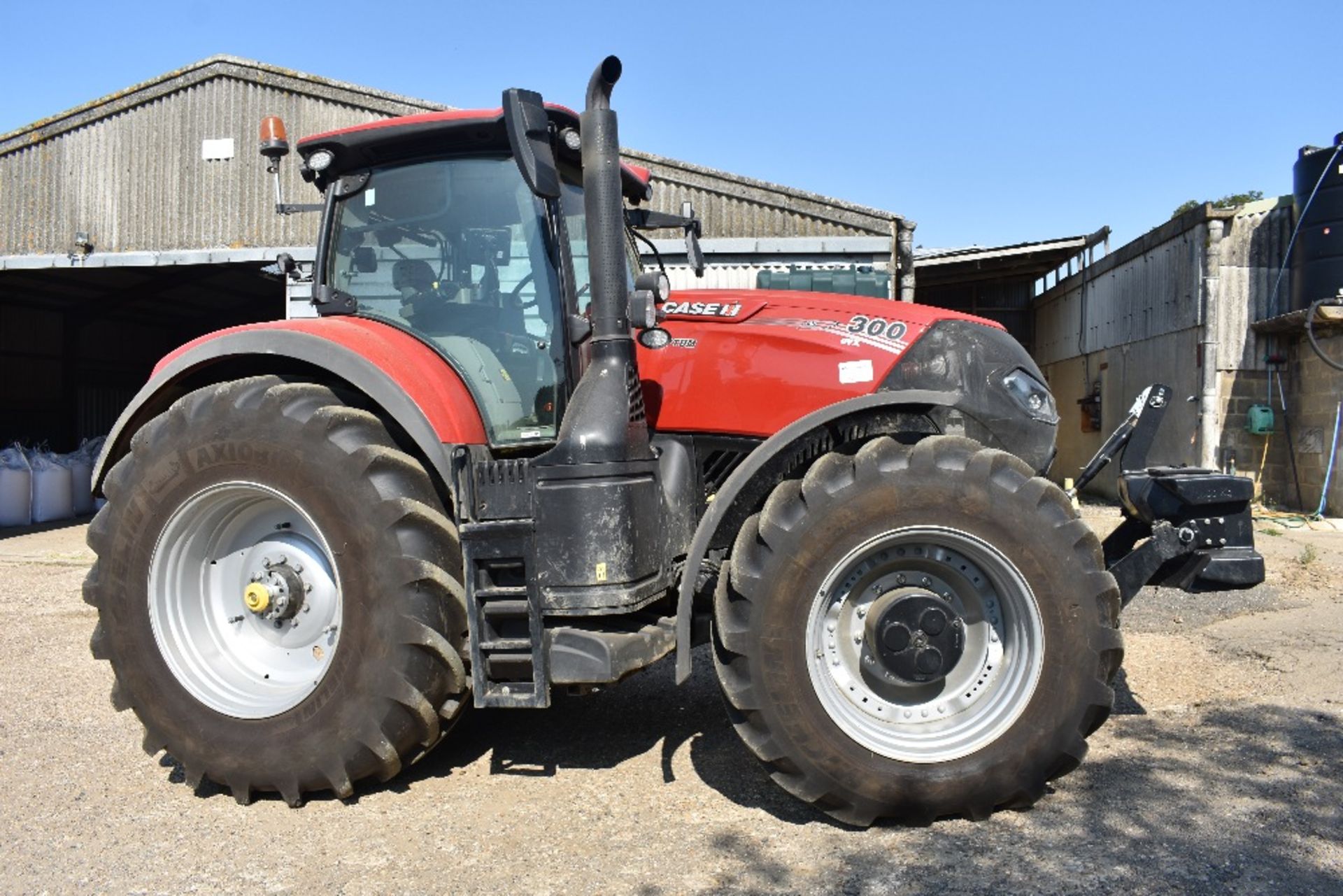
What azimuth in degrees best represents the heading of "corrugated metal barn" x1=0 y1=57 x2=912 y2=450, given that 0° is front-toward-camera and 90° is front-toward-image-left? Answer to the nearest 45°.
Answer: approximately 0°

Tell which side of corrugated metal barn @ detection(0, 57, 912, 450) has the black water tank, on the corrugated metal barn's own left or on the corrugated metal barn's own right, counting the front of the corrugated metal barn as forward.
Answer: on the corrugated metal barn's own left

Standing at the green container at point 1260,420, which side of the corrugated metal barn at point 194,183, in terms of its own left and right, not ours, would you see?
left
